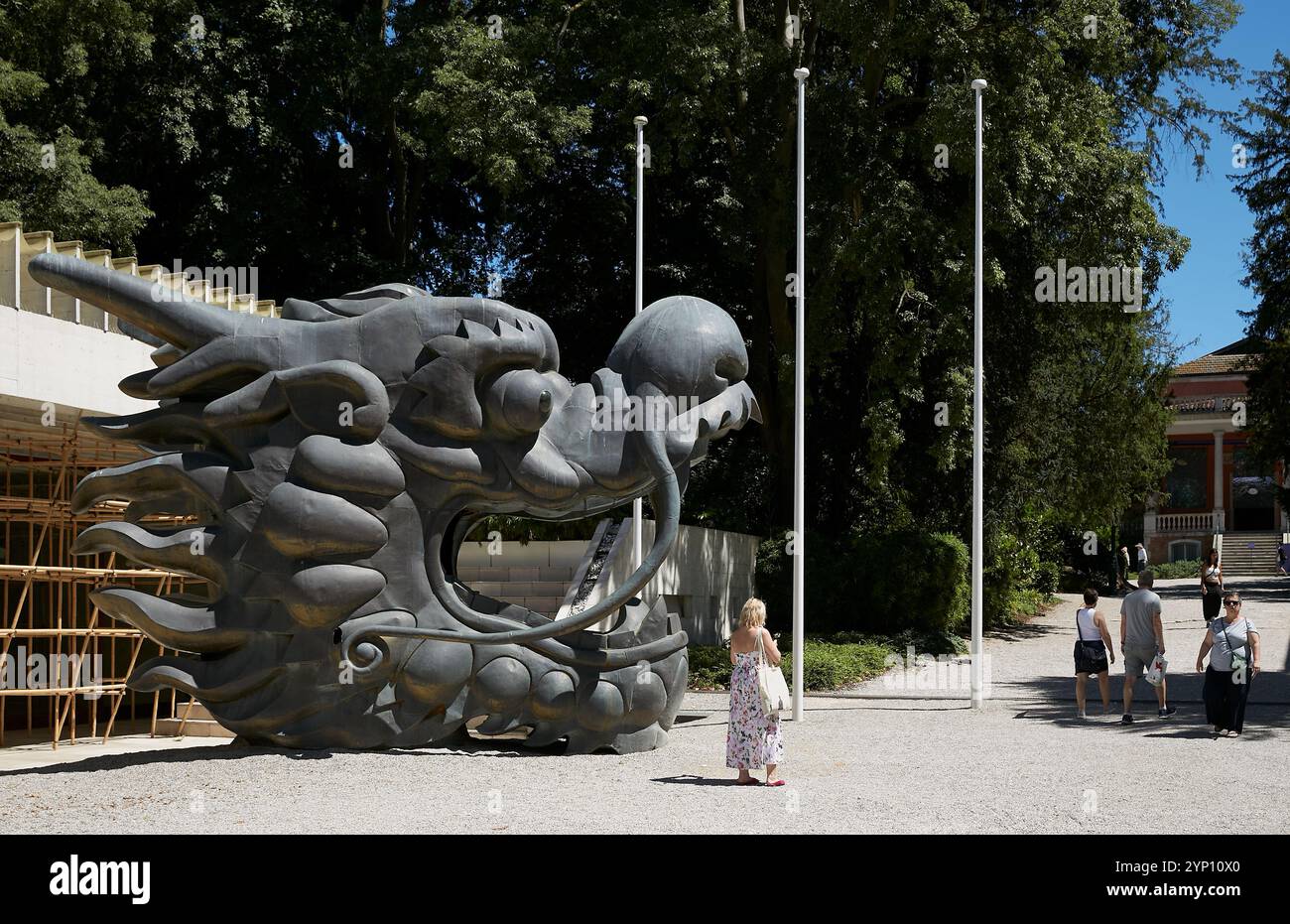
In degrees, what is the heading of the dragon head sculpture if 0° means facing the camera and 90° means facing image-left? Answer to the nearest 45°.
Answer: approximately 270°

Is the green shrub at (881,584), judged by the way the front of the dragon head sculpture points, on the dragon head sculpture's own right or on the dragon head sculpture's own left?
on the dragon head sculpture's own left

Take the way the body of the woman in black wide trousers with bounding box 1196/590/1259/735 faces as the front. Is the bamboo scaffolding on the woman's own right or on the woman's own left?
on the woman's own right

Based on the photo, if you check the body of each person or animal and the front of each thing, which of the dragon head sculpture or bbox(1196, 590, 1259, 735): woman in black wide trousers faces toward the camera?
the woman in black wide trousers

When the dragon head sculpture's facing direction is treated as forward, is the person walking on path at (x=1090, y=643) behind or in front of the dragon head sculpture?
in front

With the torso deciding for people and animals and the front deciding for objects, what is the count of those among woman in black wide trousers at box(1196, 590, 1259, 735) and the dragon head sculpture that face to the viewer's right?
1

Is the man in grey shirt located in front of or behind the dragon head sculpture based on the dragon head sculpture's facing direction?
in front

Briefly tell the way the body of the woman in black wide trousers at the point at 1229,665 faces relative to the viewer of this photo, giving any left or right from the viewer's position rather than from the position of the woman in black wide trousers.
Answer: facing the viewer

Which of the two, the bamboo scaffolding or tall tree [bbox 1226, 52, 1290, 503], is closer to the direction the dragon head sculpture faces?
the tall tree

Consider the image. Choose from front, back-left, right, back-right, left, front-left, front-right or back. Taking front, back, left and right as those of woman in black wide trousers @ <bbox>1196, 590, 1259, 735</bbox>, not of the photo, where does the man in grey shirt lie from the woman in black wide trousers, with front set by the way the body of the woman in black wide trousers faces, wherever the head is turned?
back-right

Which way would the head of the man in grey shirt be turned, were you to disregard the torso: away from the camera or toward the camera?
away from the camera

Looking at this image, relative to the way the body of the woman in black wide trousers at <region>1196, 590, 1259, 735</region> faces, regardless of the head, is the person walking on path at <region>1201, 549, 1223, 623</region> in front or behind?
behind

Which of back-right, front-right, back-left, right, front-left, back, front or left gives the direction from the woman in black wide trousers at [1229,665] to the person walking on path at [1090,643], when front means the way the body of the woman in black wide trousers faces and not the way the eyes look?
back-right

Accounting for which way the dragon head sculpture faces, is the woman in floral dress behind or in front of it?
in front

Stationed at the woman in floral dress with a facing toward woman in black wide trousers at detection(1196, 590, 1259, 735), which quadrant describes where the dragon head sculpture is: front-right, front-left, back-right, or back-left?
back-left

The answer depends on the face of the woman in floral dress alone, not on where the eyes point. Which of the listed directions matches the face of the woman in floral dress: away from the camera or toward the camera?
away from the camera
